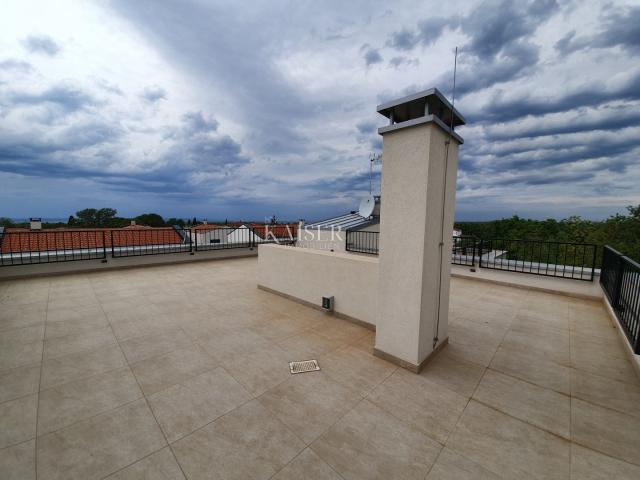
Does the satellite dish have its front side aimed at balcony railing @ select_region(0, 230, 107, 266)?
yes

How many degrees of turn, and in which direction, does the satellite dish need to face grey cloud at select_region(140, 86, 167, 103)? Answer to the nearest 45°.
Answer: approximately 45° to its right

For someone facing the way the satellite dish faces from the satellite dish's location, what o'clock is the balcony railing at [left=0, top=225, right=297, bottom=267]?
The balcony railing is roughly at 12 o'clock from the satellite dish.

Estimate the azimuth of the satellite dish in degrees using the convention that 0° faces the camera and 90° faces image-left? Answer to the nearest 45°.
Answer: approximately 45°

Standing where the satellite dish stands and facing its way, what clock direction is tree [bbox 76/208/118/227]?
The tree is roughly at 2 o'clock from the satellite dish.

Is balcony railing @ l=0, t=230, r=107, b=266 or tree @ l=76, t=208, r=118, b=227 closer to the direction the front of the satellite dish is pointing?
the balcony railing
